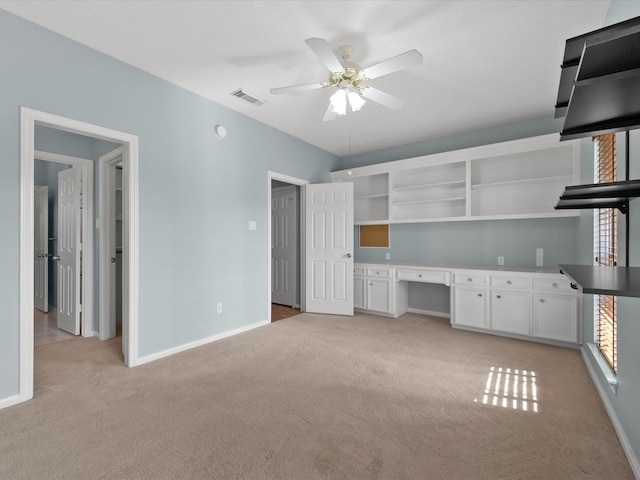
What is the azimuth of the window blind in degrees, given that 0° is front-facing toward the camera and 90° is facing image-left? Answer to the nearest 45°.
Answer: approximately 90°

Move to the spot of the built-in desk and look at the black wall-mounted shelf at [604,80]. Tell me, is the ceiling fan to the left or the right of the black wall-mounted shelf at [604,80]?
right

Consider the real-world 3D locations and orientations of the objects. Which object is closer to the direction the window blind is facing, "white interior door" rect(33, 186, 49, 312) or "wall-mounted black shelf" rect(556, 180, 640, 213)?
the white interior door

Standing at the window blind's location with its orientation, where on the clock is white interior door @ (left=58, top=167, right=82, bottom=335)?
The white interior door is roughly at 11 o'clock from the window blind.

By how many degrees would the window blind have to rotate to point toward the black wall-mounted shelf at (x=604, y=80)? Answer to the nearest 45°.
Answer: approximately 90° to its left

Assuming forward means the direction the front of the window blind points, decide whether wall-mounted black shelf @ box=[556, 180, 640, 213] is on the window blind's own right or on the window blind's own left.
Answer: on the window blind's own left

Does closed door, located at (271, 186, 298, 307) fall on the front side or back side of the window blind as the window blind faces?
on the front side

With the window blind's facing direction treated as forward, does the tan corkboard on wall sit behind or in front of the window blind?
in front
